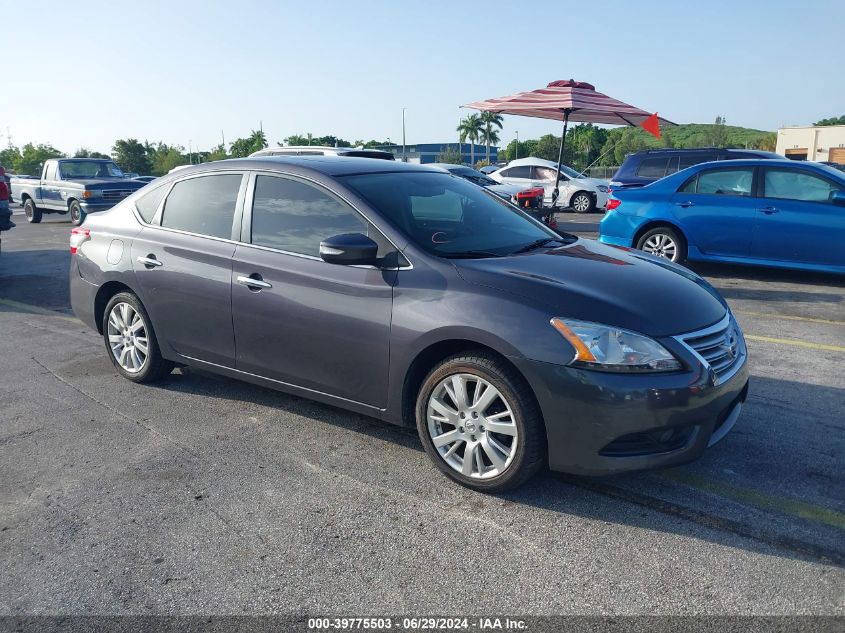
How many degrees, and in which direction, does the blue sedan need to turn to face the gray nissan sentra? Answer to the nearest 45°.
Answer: approximately 90° to its right

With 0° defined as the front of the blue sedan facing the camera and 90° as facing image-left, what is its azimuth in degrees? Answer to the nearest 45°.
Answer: approximately 270°

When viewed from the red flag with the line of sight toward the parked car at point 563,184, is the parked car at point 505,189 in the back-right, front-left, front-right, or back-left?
front-left

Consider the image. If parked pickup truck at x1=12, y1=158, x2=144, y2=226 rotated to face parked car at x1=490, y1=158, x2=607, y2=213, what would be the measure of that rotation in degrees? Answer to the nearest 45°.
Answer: approximately 45° to its left

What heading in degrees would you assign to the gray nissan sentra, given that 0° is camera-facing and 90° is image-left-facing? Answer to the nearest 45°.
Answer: approximately 315°

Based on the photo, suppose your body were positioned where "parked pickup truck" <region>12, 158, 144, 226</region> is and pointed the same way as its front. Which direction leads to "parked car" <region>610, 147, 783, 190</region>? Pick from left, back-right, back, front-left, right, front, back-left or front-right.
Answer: front

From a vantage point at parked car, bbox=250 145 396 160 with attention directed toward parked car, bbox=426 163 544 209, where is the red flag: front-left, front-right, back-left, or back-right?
front-right

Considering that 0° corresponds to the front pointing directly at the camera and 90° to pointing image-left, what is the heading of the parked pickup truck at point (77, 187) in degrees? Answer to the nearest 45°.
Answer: approximately 315°

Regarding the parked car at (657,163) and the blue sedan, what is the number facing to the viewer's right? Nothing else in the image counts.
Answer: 2

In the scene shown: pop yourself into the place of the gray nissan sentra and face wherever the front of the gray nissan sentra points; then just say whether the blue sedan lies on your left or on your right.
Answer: on your left

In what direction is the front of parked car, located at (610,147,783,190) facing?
to the viewer's right

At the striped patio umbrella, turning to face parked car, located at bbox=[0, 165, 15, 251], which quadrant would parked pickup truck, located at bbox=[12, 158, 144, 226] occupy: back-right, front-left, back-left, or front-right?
front-right

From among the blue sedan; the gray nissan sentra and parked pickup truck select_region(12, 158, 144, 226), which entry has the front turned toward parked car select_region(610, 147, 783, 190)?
parked pickup truck select_region(12, 158, 144, 226)

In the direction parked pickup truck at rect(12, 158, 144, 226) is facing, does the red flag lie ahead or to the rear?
ahead

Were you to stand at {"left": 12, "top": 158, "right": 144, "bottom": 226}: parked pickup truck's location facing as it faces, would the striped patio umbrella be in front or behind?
in front

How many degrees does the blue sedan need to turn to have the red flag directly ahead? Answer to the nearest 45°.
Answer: approximately 90° to its left

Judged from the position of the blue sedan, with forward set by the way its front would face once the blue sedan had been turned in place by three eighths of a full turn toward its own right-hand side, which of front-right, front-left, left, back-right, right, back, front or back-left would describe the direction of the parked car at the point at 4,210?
front-right
